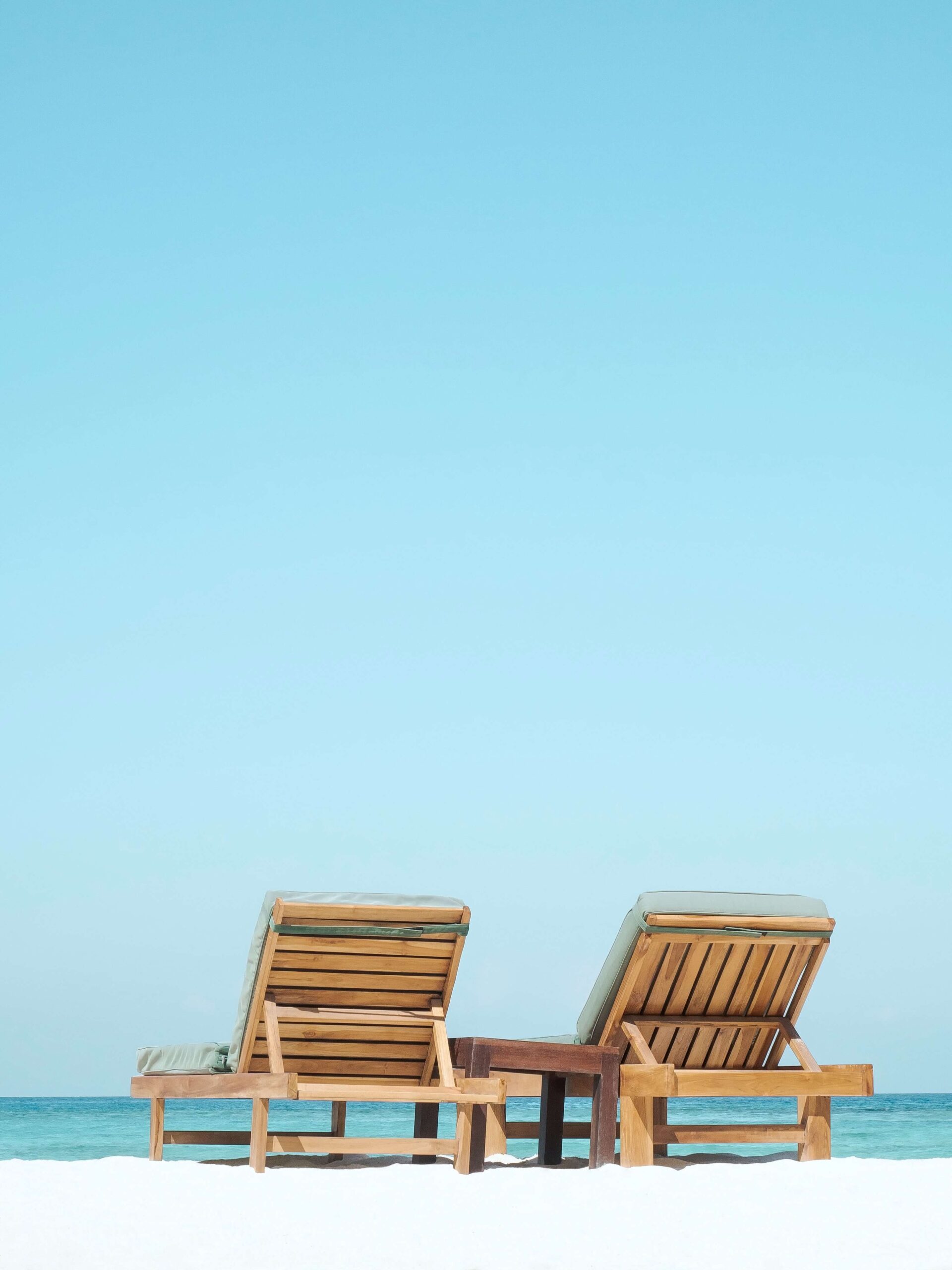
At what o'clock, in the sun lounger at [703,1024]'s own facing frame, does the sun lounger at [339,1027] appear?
the sun lounger at [339,1027] is roughly at 10 o'clock from the sun lounger at [703,1024].

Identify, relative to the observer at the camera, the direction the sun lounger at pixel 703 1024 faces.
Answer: facing away from the viewer and to the left of the viewer

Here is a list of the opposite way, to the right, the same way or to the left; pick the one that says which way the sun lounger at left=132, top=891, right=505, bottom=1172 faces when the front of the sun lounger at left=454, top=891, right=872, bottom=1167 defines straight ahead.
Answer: the same way

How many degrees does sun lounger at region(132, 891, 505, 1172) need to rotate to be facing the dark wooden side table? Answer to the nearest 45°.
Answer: approximately 135° to its right

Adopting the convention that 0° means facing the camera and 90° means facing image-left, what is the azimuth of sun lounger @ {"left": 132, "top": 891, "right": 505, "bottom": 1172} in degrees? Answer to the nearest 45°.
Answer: approximately 135°

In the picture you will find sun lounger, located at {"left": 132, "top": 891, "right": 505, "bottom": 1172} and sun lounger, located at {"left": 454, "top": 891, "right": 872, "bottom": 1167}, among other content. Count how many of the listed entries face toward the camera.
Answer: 0

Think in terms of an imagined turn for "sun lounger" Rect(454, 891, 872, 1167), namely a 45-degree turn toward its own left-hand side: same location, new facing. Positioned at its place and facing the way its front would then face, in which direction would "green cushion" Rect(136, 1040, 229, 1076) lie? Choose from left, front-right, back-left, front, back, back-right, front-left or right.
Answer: front
